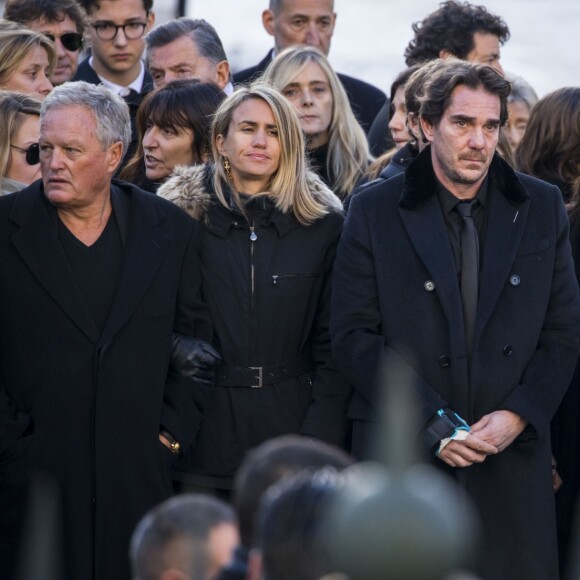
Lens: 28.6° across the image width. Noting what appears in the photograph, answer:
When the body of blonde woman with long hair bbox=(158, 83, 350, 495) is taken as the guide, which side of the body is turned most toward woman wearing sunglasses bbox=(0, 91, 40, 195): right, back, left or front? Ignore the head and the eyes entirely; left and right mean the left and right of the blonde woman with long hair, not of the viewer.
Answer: right

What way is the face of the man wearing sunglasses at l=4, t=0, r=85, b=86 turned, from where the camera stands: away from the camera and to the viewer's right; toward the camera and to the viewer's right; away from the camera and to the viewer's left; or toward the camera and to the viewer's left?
toward the camera and to the viewer's right

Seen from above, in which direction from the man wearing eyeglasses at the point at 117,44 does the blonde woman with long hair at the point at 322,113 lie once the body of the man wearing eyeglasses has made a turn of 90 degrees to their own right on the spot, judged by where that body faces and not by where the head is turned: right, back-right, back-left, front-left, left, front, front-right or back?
back-left

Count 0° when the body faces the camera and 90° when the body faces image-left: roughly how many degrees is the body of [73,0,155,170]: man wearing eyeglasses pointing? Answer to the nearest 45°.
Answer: approximately 0°

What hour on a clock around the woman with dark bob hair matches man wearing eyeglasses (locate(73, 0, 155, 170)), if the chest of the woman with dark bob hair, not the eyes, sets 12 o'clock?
The man wearing eyeglasses is roughly at 4 o'clock from the woman with dark bob hair.

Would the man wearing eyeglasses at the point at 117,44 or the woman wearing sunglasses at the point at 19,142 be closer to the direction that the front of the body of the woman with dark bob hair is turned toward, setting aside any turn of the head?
the woman wearing sunglasses

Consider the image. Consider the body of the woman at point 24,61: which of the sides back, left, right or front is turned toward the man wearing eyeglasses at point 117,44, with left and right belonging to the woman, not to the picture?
left

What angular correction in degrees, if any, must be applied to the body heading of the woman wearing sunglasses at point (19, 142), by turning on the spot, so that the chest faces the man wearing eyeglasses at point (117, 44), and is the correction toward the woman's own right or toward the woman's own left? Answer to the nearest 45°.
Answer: approximately 135° to the woman's own left

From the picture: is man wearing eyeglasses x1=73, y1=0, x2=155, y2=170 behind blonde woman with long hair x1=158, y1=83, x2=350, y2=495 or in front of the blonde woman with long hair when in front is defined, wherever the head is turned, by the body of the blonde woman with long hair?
behind

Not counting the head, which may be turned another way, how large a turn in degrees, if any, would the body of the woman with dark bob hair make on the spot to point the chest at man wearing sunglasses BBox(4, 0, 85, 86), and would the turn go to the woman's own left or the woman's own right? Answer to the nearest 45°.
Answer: approximately 90° to the woman's own right

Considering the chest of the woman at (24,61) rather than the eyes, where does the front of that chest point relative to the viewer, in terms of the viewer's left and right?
facing the viewer and to the right of the viewer

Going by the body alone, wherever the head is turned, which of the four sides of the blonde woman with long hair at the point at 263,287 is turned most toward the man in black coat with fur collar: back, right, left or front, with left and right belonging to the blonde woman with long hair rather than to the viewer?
left
